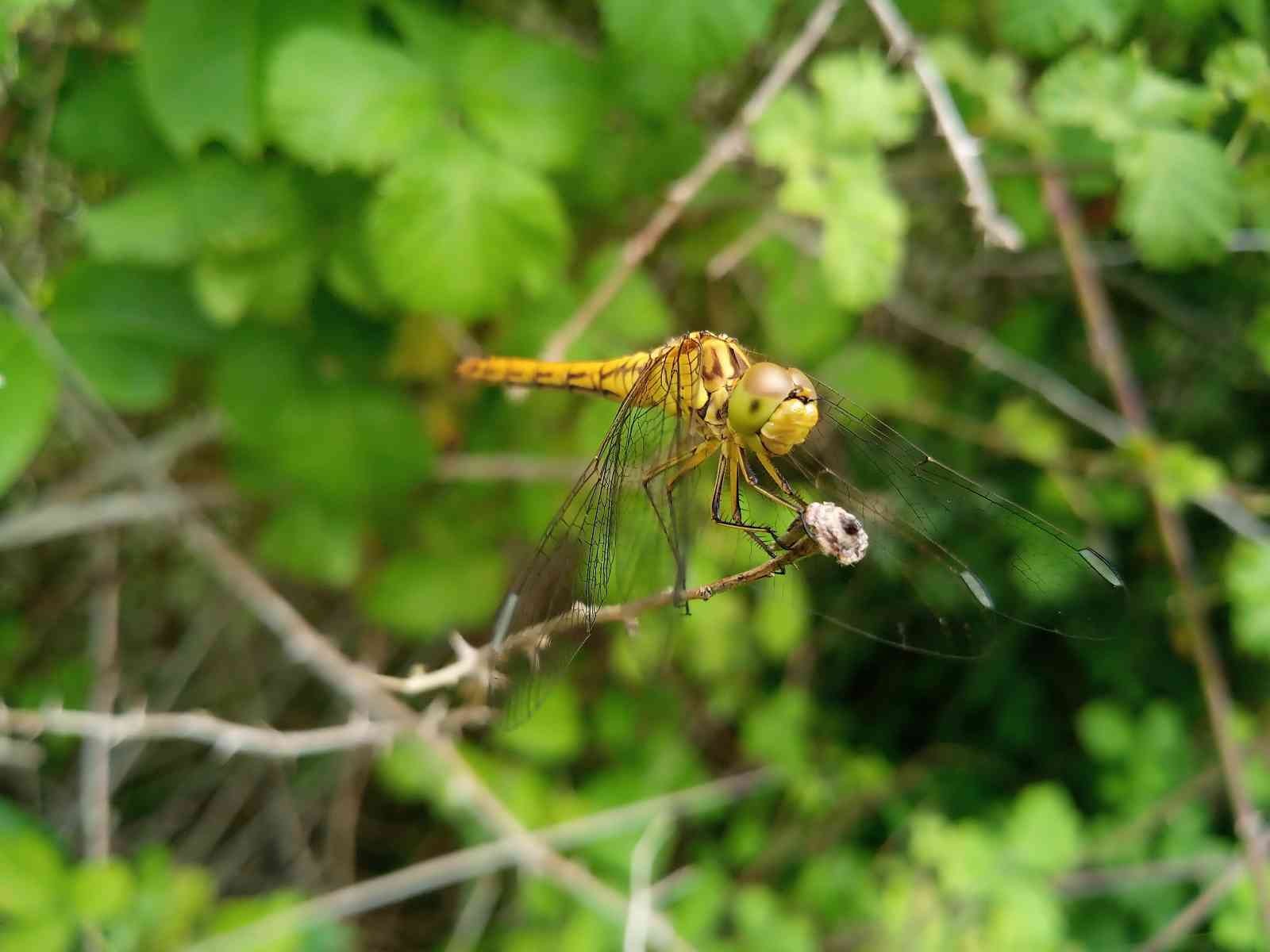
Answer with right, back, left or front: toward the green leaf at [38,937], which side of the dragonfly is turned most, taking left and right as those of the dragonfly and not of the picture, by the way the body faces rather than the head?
back

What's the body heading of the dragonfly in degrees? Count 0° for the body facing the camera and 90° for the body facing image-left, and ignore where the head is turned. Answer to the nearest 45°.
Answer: approximately 315°

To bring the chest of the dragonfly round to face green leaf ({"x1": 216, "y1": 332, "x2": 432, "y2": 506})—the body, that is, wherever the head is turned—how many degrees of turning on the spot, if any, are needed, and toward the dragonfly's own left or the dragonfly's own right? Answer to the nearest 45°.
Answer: approximately 180°

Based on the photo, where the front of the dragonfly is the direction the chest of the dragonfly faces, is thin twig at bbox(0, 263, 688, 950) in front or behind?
behind

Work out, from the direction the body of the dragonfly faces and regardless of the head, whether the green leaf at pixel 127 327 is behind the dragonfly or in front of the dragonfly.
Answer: behind

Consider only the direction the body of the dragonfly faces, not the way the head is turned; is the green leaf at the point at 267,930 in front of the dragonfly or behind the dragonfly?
behind
